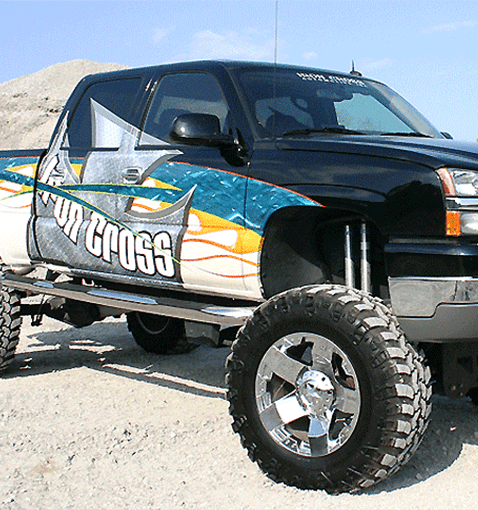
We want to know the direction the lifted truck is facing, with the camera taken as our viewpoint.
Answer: facing the viewer and to the right of the viewer
